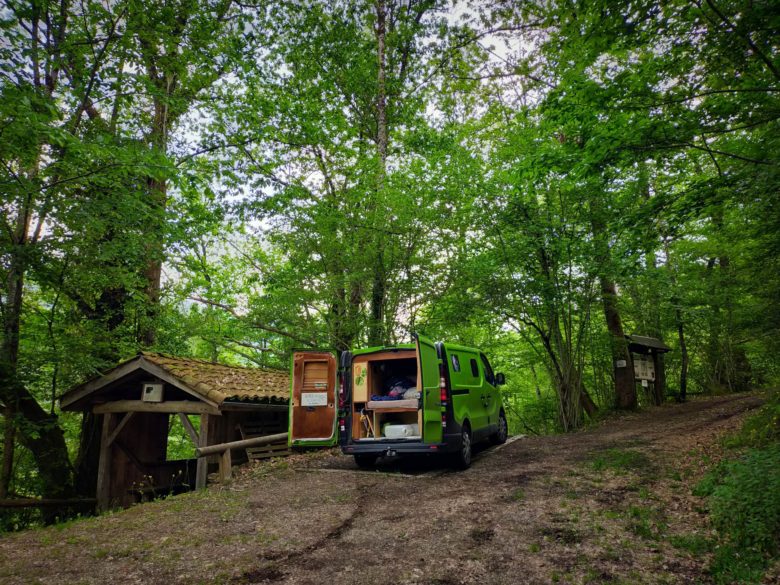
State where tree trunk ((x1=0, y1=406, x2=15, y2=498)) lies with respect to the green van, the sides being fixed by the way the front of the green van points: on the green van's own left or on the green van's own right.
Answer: on the green van's own left

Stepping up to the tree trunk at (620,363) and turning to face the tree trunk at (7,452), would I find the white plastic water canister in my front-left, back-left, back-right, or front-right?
front-left

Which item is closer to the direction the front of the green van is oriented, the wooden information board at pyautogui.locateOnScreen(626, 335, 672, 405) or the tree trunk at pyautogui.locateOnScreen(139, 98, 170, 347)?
the wooden information board

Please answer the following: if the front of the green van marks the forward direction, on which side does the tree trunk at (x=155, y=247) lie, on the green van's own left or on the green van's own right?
on the green van's own left

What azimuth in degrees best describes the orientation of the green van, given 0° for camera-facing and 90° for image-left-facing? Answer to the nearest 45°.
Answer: approximately 225°

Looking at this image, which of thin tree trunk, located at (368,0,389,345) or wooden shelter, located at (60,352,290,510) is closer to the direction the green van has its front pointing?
the thin tree trunk

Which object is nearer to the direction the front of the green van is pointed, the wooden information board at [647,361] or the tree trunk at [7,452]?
the wooden information board

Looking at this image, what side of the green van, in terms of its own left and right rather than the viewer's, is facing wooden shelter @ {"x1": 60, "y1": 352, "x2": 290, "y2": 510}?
left

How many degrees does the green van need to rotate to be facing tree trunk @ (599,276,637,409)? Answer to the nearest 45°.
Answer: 0° — it already faces it

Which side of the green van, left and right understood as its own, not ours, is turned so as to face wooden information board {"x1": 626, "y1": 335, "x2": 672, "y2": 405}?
front

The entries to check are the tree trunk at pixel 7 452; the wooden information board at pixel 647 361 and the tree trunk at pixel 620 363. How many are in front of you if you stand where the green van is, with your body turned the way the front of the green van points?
2
